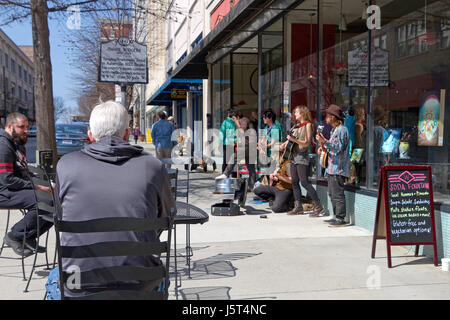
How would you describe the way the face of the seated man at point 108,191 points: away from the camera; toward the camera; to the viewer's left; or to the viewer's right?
away from the camera

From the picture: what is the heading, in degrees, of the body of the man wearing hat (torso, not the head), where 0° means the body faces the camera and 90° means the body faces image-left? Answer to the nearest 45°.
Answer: approximately 90°

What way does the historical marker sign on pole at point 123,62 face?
toward the camera

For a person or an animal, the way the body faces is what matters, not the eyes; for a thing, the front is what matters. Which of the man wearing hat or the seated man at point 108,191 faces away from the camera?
the seated man

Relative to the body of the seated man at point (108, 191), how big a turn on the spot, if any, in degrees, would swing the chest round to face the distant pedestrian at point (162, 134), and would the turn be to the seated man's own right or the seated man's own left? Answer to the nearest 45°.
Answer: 0° — they already face them

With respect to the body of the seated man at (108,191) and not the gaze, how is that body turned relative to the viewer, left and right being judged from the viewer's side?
facing away from the viewer

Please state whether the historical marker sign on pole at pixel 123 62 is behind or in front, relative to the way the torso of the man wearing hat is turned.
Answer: in front

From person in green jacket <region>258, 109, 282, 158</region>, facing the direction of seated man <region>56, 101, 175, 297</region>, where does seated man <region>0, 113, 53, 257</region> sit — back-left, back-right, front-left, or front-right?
front-right
